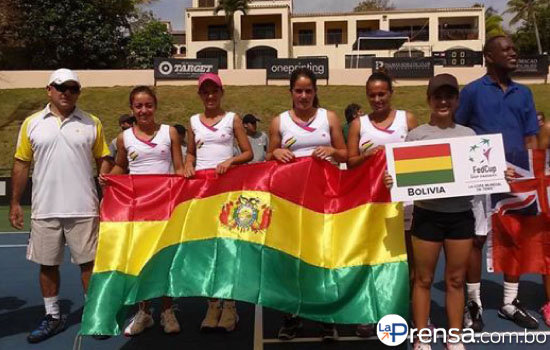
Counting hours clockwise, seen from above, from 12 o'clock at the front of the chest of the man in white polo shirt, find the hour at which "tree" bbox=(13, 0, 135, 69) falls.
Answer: The tree is roughly at 6 o'clock from the man in white polo shirt.

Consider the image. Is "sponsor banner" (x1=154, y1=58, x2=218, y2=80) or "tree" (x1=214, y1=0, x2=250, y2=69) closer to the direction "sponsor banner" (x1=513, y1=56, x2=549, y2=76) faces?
the sponsor banner

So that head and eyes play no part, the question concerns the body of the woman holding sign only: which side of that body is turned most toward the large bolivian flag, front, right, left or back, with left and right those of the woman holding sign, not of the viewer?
right

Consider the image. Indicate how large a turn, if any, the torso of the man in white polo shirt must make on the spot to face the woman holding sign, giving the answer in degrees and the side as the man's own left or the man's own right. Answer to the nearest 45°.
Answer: approximately 45° to the man's own left

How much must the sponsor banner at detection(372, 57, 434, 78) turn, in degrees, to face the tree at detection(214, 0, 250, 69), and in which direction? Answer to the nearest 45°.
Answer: approximately 135° to its right

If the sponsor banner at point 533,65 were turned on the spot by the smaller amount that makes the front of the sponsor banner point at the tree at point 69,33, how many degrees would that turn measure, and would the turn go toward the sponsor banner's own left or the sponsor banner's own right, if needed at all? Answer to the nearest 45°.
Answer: approximately 90° to the sponsor banner's own right

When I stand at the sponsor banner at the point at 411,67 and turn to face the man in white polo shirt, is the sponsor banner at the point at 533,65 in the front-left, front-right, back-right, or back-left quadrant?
back-left

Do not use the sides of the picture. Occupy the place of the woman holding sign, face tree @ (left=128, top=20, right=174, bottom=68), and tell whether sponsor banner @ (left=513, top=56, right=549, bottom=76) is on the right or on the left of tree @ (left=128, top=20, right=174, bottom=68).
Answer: right

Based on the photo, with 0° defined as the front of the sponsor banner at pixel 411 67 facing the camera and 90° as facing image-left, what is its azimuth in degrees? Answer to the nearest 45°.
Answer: approximately 0°

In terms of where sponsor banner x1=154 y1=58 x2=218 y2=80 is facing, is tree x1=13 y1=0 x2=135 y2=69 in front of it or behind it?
behind

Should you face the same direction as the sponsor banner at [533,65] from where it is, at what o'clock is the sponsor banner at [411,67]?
the sponsor banner at [411,67] is roughly at 2 o'clock from the sponsor banner at [533,65].
